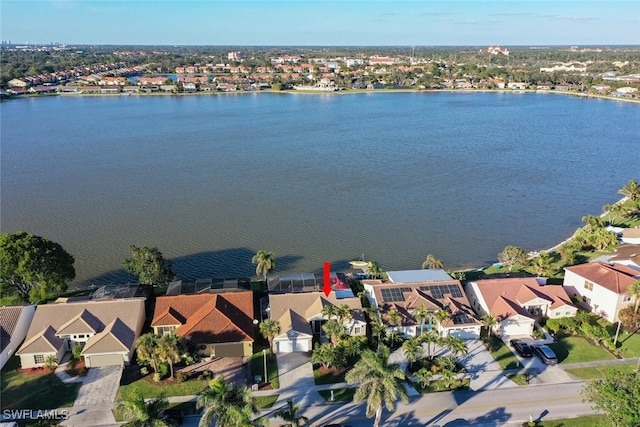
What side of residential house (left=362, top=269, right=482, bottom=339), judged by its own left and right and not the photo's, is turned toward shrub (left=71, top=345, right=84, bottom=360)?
right

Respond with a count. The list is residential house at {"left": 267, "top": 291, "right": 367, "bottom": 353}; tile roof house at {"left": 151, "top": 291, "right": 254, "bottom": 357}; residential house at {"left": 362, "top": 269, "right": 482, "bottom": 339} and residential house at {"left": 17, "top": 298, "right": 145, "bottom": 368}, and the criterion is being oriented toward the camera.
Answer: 4

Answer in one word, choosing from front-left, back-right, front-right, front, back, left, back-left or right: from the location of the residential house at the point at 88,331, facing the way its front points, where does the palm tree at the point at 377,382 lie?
front-left

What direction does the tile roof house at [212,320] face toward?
toward the camera

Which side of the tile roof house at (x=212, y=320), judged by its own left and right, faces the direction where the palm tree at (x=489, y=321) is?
left

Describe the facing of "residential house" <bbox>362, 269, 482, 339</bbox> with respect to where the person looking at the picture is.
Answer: facing the viewer

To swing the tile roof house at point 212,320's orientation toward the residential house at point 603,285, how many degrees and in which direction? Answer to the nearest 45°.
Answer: approximately 90° to its left

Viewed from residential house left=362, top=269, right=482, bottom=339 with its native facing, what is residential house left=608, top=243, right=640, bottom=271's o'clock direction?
residential house left=608, top=243, right=640, bottom=271 is roughly at 8 o'clock from residential house left=362, top=269, right=482, bottom=339.

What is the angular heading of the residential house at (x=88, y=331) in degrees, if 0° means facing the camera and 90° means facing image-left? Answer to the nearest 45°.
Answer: approximately 0°

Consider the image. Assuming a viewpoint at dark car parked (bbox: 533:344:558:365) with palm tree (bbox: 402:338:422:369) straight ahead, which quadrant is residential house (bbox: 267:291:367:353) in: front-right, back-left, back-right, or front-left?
front-right

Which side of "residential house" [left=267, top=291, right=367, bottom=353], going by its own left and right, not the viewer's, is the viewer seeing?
front

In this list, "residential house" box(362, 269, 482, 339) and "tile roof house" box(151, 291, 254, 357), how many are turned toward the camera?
2
